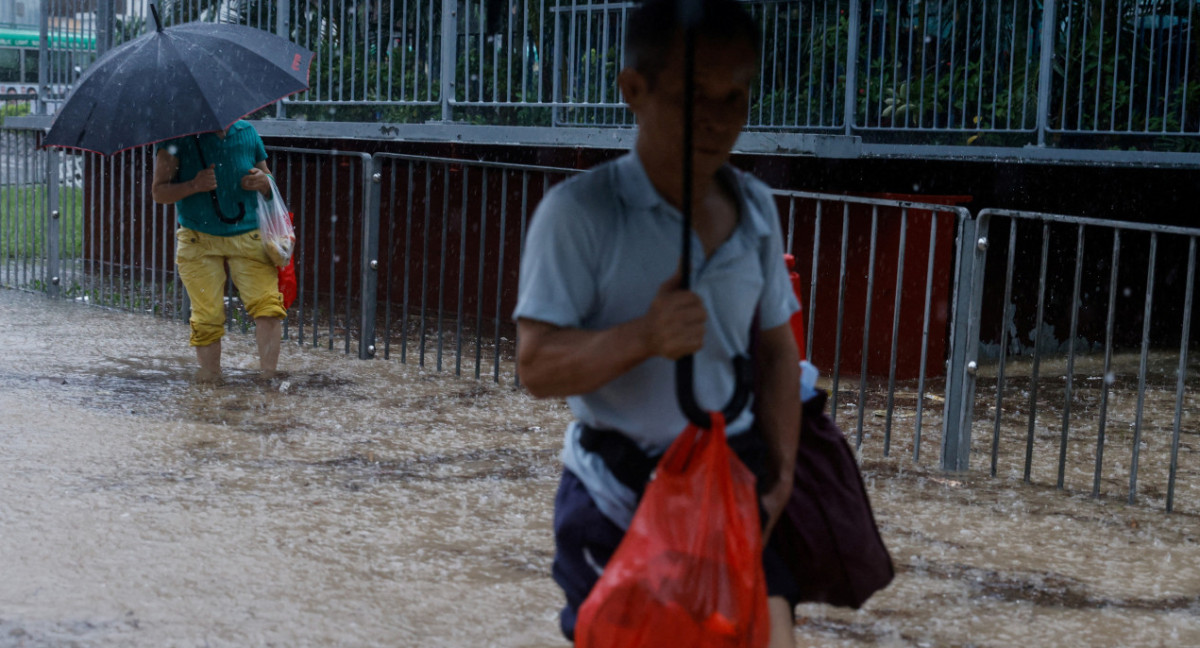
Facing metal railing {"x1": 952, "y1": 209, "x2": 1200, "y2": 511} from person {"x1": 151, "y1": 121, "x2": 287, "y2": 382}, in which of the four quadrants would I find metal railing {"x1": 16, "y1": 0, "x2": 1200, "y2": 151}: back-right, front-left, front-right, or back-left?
front-left

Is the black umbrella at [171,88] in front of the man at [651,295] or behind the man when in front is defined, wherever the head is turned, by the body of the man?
behind

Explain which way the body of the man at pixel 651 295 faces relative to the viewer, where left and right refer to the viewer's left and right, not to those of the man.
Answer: facing the viewer and to the right of the viewer

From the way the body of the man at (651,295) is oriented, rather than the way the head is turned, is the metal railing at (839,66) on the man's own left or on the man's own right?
on the man's own left

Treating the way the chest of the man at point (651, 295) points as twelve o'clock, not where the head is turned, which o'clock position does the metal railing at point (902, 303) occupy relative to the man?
The metal railing is roughly at 8 o'clock from the man.

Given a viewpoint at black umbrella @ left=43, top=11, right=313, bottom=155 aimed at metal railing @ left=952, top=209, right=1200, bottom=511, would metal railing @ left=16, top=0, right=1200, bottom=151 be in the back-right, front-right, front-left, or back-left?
front-left

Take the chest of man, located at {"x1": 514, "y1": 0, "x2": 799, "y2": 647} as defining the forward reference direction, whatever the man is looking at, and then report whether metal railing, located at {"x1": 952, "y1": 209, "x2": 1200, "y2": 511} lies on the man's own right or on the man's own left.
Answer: on the man's own left

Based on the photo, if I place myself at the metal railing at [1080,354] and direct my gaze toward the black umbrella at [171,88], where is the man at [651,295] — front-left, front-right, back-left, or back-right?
front-left
